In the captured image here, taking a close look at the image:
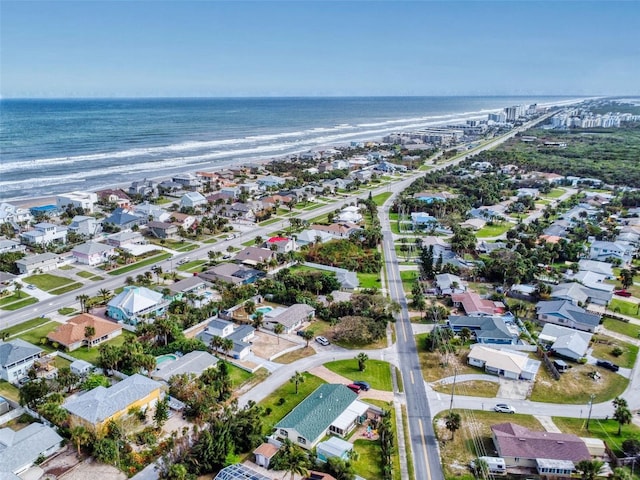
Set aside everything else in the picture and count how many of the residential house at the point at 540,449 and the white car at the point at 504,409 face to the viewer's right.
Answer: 1

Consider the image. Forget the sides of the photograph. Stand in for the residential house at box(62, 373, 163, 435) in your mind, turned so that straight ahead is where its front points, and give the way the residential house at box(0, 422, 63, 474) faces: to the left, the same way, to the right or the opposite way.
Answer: the same way

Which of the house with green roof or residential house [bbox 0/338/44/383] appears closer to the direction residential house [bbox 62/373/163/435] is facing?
the house with green roof

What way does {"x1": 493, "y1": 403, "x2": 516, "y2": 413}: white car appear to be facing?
to the viewer's right

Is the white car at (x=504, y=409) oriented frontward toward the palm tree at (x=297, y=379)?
no

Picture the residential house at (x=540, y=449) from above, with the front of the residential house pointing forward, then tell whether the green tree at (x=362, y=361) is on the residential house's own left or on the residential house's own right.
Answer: on the residential house's own left

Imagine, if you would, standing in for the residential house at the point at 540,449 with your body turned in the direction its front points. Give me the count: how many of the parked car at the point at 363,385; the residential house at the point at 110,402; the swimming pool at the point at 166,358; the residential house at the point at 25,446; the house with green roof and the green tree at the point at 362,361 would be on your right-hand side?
0

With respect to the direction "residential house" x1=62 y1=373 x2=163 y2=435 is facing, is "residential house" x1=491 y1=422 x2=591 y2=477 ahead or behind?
ahead

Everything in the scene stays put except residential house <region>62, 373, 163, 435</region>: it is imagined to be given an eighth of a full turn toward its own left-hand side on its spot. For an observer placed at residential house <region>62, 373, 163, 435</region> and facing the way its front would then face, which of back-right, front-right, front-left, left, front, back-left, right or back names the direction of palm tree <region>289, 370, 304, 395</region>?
front

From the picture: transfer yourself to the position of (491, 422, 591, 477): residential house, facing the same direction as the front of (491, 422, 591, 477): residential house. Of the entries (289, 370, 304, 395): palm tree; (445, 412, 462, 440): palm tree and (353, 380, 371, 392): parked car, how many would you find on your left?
3

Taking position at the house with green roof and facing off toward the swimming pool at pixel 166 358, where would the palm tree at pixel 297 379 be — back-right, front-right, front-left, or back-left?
front-right

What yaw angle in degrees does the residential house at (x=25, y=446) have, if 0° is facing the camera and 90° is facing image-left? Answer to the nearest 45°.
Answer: approximately 315°

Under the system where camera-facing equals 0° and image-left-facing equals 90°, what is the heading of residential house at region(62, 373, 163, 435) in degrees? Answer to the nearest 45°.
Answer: approximately 315°

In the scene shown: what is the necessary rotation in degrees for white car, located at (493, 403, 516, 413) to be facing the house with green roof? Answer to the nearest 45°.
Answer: approximately 135° to its right

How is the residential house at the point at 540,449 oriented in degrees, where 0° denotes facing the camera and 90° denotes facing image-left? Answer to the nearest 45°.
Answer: approximately 180°

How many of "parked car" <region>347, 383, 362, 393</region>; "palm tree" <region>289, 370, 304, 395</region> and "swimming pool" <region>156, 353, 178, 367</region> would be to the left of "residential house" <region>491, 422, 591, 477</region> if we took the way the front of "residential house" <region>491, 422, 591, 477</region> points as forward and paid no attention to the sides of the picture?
3
